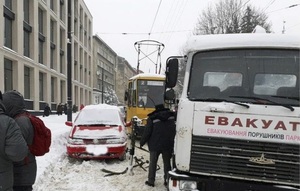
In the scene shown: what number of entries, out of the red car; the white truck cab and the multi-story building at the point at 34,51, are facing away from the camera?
0

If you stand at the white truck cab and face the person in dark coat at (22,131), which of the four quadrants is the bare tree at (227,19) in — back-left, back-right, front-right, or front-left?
back-right

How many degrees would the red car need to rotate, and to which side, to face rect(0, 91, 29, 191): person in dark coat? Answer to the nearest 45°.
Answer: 0° — it already faces them

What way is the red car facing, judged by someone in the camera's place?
facing the viewer

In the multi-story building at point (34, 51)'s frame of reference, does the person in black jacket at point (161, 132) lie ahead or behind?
ahead

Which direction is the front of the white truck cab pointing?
toward the camera

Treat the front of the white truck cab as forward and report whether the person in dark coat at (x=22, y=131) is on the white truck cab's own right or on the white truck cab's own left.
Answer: on the white truck cab's own right

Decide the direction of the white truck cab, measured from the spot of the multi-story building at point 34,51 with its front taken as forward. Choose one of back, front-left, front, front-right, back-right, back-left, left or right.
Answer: front-right

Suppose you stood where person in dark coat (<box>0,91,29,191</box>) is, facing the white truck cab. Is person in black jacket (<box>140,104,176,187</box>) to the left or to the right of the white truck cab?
left

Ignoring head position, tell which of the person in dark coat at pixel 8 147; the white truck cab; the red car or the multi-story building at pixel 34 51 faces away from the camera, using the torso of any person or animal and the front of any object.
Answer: the person in dark coat

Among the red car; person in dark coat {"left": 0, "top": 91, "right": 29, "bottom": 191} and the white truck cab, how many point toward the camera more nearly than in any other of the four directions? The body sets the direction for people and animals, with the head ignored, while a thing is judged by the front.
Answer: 2

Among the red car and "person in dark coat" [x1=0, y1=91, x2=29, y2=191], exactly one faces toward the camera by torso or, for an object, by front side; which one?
the red car

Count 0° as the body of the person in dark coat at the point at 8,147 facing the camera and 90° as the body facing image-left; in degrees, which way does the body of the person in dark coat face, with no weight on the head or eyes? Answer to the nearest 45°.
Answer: approximately 180°

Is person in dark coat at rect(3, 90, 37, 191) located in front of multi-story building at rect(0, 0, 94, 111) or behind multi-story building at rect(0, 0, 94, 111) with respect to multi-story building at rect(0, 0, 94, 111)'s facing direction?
in front
